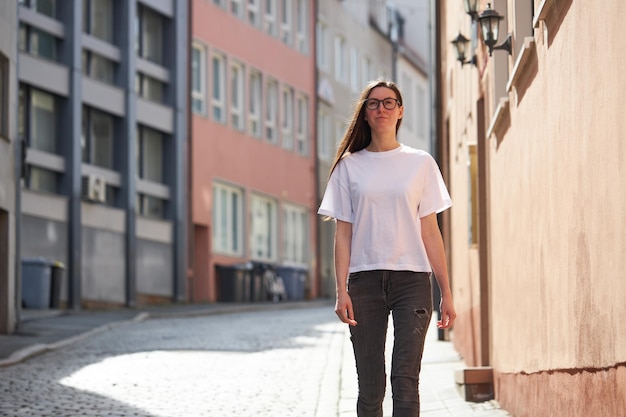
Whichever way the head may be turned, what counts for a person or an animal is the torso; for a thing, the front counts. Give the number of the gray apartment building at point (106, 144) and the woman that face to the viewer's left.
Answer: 0

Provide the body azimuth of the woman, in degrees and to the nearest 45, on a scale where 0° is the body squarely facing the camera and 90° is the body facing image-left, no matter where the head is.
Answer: approximately 0°

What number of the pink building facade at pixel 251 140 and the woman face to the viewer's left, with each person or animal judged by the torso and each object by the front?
0

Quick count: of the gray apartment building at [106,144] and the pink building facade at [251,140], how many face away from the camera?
0

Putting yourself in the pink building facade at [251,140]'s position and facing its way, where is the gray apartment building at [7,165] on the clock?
The gray apartment building is roughly at 2 o'clock from the pink building facade.

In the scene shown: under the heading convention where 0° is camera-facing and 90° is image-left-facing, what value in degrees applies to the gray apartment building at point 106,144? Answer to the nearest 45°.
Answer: approximately 315°

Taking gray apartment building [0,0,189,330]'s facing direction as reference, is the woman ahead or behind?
ahead

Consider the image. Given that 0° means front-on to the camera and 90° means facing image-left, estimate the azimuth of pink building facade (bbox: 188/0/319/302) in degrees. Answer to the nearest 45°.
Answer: approximately 315°

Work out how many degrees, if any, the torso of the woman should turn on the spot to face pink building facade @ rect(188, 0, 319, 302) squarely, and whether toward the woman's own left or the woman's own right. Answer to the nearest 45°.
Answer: approximately 180°
